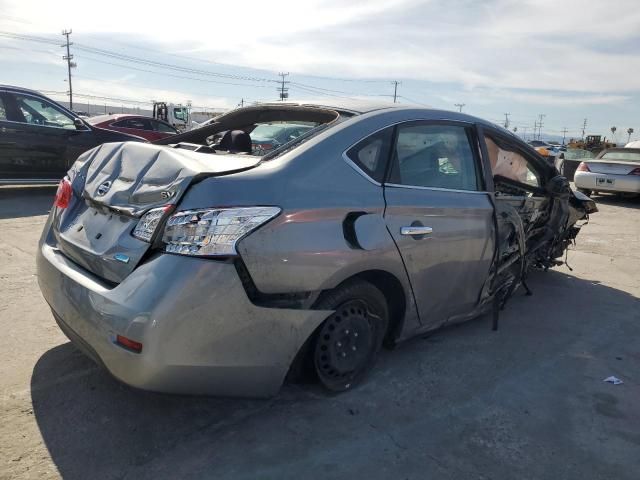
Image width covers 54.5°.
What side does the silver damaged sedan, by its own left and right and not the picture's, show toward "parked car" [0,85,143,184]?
left

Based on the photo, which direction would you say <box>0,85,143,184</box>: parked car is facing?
to the viewer's right

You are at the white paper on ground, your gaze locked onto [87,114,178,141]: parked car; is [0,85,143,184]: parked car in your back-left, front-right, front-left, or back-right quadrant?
front-left

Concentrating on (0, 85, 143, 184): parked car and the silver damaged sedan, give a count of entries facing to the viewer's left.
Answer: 0

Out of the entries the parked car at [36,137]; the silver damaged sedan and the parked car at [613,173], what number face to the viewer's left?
0

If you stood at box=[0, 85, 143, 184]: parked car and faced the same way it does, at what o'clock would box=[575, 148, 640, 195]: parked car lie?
box=[575, 148, 640, 195]: parked car is roughly at 12 o'clock from box=[0, 85, 143, 184]: parked car.

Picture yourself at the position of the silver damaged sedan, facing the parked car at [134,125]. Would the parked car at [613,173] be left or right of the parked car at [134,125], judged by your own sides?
right

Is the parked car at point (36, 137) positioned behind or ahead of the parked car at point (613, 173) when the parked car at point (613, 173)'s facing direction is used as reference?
behind

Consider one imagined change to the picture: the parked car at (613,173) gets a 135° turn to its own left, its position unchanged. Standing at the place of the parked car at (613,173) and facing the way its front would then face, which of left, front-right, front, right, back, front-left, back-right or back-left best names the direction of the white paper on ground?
left

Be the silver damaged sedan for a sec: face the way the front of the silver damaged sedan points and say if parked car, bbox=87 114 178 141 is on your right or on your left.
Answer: on your left

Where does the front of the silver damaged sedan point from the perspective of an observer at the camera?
facing away from the viewer and to the right of the viewer

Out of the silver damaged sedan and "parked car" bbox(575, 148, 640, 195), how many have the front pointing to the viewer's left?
0

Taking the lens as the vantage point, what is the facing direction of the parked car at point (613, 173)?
facing away from the viewer and to the right of the viewer
